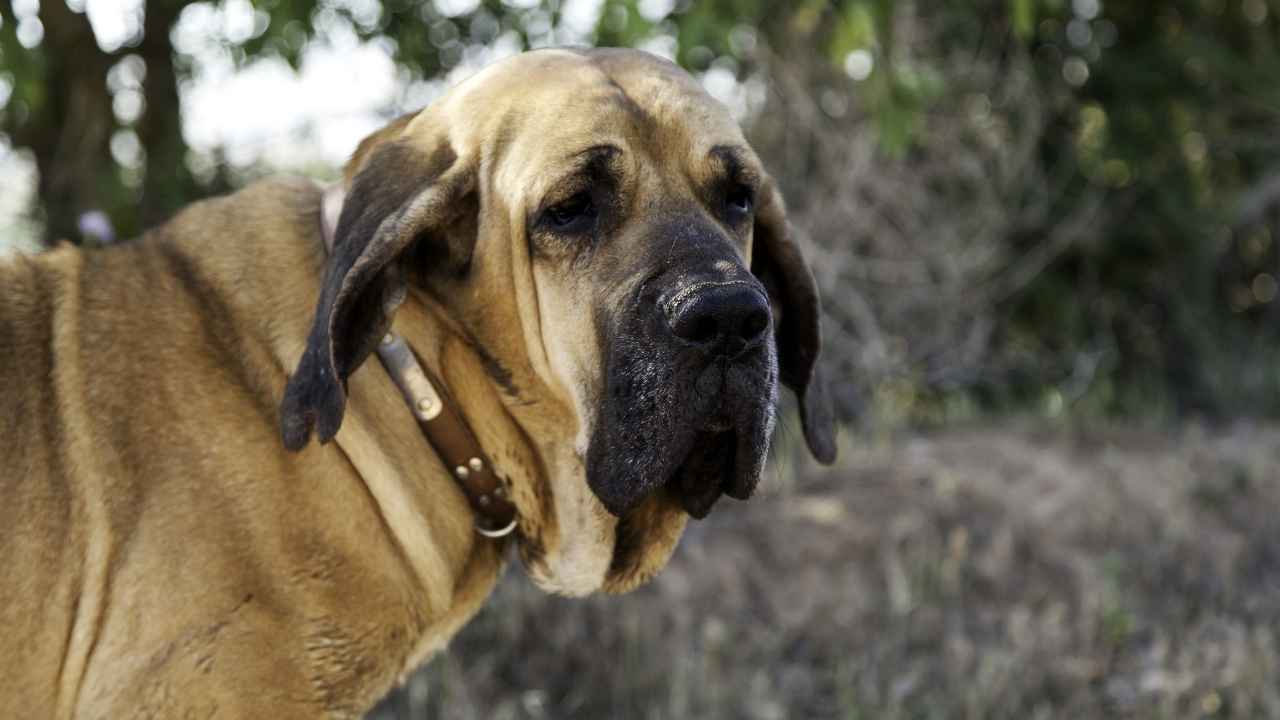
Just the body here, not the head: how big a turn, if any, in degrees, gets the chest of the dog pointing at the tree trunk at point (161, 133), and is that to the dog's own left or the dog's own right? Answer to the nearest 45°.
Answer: approximately 90° to the dog's own left

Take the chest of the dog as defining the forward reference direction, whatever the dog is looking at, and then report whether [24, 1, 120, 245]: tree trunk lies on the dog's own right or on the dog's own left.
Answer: on the dog's own left

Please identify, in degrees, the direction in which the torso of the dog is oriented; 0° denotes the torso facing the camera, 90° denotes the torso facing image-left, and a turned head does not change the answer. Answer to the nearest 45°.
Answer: approximately 270°
